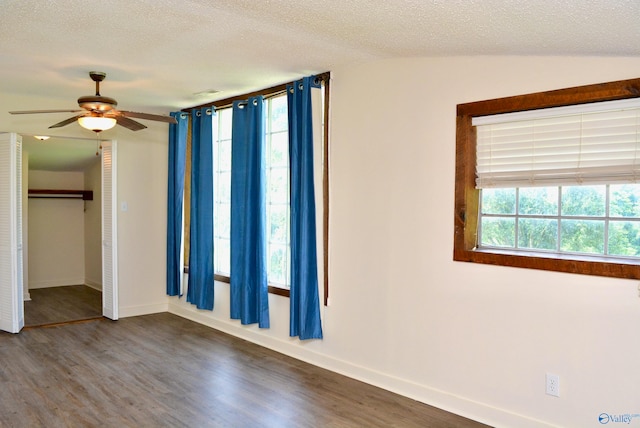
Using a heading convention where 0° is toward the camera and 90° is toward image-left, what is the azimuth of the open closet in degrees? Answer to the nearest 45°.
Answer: approximately 0°

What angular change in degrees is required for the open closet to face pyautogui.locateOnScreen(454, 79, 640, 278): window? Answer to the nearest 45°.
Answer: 0° — it already faces it

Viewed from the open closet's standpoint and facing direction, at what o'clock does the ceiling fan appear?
The ceiling fan is roughly at 12 o'clock from the open closet.

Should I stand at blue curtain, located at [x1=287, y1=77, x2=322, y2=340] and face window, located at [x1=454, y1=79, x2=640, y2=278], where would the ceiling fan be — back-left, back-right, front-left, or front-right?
back-right
